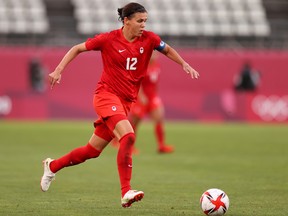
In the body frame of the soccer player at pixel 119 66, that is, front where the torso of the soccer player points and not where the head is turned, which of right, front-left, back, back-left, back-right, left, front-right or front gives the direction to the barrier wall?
back-left

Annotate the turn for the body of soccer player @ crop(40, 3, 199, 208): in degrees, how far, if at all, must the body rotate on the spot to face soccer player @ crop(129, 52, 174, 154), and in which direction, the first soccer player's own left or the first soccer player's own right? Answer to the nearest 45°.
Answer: approximately 135° to the first soccer player's own left

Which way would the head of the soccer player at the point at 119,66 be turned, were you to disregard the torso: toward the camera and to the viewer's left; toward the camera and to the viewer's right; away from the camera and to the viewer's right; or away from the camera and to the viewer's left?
toward the camera and to the viewer's right

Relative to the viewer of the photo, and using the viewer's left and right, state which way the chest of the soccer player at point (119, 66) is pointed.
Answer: facing the viewer and to the right of the viewer
